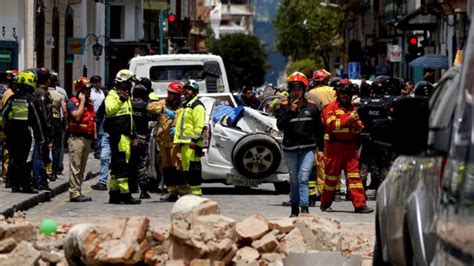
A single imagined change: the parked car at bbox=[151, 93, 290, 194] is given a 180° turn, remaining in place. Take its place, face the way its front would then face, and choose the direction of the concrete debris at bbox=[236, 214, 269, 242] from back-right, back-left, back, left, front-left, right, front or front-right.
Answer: front

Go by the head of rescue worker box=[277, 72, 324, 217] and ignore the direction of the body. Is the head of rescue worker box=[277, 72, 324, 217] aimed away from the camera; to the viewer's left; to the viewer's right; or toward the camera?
toward the camera

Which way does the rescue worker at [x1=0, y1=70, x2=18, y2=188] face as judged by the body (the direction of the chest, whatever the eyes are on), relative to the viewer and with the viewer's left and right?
facing to the right of the viewer

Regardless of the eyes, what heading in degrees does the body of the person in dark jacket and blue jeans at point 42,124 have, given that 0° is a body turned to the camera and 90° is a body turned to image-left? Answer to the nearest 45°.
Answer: approximately 270°

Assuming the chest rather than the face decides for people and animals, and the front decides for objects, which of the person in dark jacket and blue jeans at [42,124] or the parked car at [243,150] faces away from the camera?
the parked car

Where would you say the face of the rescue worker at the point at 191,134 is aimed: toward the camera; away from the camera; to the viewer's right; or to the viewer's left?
to the viewer's left

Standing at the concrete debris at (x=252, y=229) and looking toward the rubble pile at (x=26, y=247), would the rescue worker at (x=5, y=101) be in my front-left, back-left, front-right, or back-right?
front-right

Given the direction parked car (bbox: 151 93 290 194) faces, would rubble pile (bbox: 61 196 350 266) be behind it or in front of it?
behind

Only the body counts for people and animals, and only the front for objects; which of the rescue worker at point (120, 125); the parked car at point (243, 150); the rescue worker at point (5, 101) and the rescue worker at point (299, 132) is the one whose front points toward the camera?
the rescue worker at point (299, 132)
